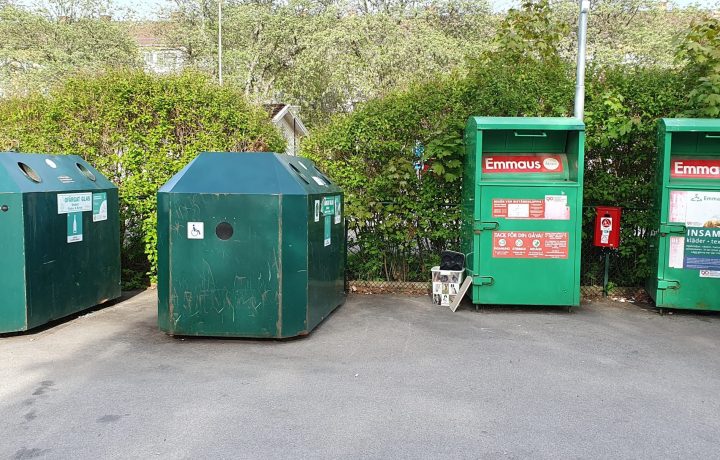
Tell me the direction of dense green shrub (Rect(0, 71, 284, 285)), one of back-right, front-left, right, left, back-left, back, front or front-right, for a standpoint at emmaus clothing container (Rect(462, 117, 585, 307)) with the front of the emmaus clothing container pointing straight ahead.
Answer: right

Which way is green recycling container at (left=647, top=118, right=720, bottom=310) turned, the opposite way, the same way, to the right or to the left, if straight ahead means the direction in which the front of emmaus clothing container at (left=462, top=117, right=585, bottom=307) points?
the same way

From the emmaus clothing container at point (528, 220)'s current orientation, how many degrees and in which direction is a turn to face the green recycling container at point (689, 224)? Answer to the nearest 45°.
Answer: approximately 90° to its left

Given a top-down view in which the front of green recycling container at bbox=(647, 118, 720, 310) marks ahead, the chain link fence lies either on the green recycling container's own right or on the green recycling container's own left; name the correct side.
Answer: on the green recycling container's own right

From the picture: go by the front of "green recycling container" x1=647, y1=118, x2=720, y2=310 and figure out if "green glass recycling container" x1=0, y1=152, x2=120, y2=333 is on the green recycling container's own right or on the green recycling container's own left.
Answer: on the green recycling container's own right

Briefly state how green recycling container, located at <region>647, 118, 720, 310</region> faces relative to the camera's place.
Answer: facing the viewer

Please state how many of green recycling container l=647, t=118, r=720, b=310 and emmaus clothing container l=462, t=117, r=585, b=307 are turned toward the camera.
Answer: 2

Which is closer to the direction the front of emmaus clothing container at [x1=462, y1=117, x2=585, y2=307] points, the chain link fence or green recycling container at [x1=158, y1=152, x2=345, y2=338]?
the green recycling container

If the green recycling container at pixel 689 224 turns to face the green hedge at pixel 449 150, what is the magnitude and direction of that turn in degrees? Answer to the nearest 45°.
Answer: approximately 90° to its right
